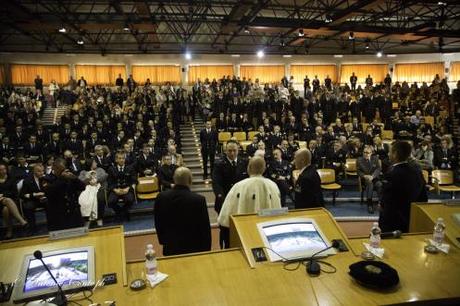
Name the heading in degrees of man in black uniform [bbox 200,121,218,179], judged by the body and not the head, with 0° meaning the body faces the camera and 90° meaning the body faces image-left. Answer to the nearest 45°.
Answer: approximately 0°

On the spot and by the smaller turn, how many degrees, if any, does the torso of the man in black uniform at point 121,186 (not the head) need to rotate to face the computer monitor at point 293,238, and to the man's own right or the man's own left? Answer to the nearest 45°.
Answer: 0° — they already face it

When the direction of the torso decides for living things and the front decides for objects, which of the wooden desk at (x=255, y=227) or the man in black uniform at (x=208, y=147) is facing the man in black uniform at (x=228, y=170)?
the man in black uniform at (x=208, y=147)

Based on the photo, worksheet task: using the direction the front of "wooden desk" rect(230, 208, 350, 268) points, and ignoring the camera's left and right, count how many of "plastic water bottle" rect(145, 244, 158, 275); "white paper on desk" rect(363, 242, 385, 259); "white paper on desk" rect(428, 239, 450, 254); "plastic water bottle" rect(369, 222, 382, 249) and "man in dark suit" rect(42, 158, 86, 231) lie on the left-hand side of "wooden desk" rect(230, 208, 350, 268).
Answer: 3

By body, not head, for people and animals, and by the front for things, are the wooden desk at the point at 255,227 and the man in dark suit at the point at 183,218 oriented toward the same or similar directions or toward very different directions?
very different directions

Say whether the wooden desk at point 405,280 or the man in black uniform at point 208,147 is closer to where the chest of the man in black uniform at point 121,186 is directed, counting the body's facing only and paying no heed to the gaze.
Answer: the wooden desk

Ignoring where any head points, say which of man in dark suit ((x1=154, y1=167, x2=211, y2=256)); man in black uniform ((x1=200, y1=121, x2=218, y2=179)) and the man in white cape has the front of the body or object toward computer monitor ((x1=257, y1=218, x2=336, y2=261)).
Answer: the man in black uniform

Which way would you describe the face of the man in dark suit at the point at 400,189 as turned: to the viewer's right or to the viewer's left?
to the viewer's left

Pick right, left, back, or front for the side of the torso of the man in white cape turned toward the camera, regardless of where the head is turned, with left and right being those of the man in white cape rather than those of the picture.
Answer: back
